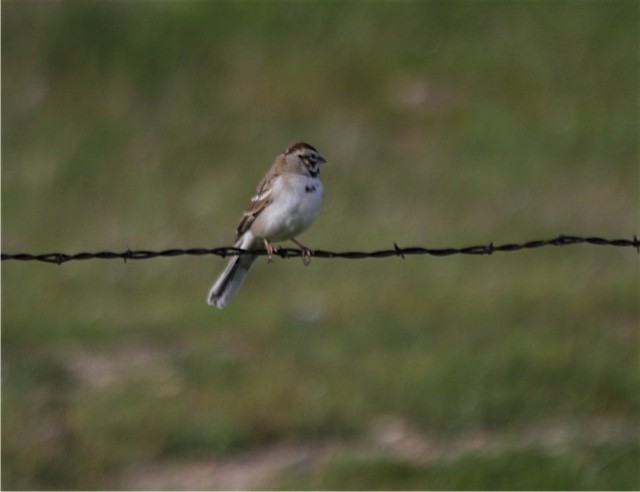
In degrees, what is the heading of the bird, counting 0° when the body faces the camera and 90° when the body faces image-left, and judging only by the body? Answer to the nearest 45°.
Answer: approximately 315°
